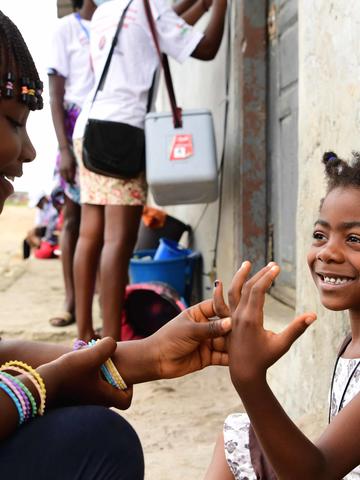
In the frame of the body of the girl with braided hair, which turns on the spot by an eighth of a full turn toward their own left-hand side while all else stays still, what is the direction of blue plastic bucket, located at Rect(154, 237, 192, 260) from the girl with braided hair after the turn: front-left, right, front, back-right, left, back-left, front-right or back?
front-left

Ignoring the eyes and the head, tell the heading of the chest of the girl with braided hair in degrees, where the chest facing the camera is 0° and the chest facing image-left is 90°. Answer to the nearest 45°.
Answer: approximately 270°

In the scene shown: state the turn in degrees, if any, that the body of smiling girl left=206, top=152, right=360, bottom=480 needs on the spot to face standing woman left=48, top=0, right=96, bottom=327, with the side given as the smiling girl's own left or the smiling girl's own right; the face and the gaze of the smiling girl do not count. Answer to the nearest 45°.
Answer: approximately 90° to the smiling girl's own right

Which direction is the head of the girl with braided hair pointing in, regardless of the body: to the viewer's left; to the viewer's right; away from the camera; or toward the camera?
to the viewer's right

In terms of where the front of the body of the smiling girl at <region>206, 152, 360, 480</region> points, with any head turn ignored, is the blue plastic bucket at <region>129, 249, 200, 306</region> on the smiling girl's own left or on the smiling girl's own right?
on the smiling girl's own right

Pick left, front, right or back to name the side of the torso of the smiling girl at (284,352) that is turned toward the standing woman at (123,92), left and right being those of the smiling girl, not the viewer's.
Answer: right

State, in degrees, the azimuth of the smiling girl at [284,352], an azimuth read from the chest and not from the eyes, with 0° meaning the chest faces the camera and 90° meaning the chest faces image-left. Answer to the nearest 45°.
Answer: approximately 45°

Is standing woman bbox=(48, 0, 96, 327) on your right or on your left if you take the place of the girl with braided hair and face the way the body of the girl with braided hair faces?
on your left

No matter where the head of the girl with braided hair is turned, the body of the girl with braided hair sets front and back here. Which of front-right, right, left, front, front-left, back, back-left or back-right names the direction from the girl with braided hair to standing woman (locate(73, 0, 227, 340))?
left
